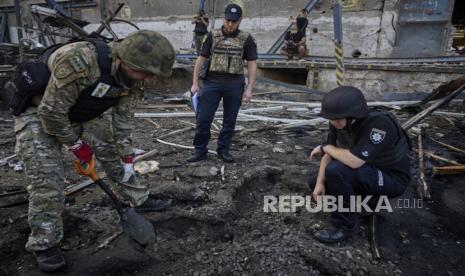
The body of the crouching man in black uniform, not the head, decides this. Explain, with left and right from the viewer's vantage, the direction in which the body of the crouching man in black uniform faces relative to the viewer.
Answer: facing to the left of the viewer

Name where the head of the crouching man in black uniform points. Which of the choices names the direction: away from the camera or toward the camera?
toward the camera

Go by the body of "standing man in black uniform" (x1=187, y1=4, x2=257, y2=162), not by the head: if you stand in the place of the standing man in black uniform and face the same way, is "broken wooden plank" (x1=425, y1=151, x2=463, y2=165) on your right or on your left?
on your left

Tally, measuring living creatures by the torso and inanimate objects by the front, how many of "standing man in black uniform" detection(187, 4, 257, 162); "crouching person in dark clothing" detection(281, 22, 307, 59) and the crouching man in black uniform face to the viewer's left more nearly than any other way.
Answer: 1

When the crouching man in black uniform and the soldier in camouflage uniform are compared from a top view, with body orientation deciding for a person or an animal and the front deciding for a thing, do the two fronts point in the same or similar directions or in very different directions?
very different directions

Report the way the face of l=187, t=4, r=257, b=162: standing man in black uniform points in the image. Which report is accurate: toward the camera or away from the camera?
toward the camera

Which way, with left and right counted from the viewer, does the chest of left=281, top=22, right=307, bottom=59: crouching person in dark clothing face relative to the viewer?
facing the viewer

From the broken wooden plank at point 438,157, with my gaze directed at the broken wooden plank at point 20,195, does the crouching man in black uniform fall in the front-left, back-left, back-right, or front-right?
front-left

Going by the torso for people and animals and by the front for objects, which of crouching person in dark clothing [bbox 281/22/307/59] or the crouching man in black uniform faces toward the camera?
the crouching person in dark clothing

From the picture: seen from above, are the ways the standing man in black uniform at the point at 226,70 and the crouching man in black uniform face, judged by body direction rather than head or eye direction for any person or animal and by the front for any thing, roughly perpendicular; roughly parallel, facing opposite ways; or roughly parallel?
roughly perpendicular

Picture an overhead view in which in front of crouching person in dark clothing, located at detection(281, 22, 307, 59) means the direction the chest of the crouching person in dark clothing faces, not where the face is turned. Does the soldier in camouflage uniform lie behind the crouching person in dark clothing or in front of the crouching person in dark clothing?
in front

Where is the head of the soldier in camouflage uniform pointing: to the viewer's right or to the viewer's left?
to the viewer's right

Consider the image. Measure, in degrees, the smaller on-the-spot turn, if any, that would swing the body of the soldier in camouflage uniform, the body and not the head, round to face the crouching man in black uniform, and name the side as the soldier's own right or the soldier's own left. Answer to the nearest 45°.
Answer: approximately 45° to the soldier's own left
